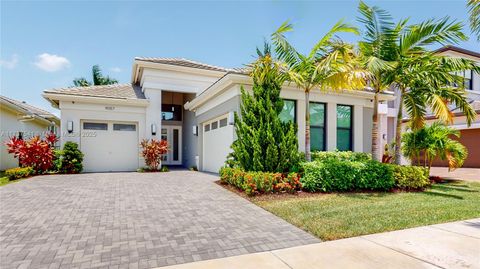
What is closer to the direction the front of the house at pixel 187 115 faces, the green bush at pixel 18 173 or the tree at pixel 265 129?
the tree

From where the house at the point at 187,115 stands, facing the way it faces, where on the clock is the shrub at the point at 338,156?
The shrub is roughly at 10 o'clock from the house.

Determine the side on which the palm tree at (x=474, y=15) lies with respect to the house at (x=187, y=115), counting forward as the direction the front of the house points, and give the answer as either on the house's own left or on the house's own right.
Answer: on the house's own left

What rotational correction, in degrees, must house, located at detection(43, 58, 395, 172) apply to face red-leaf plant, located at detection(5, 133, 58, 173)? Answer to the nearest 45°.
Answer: approximately 90° to its right

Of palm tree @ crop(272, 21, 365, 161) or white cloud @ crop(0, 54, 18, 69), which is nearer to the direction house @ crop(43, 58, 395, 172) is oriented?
the palm tree

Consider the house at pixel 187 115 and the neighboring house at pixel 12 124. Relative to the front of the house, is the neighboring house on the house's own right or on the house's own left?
on the house's own right

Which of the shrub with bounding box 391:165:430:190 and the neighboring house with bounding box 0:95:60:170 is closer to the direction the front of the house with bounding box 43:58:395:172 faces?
the shrub

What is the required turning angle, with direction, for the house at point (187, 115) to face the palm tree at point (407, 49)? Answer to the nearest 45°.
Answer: approximately 45° to its left

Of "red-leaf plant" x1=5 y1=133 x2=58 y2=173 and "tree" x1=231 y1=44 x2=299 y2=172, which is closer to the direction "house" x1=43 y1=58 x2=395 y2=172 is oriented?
the tree

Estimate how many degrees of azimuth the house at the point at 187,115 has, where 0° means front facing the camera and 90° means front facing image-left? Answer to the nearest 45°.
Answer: approximately 0°

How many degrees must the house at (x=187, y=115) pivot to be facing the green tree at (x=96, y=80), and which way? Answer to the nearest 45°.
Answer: approximately 135° to its right
